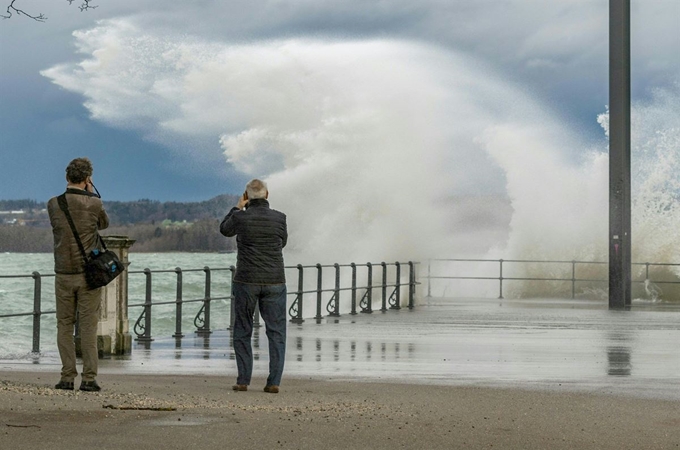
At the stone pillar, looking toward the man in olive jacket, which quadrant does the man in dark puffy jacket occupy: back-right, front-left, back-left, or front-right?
front-left

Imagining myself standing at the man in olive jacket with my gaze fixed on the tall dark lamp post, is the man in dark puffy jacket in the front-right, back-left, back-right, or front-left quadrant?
front-right

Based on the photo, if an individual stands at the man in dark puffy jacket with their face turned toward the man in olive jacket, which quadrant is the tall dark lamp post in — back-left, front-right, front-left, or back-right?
back-right

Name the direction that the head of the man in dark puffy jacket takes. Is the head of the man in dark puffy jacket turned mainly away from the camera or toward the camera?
away from the camera

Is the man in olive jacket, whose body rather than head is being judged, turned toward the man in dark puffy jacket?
no

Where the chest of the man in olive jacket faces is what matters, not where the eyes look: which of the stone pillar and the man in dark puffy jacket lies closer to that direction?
the stone pillar

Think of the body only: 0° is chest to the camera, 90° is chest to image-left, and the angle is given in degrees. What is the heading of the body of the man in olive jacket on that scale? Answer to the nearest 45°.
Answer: approximately 180°

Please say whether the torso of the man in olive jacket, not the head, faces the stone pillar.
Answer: yes

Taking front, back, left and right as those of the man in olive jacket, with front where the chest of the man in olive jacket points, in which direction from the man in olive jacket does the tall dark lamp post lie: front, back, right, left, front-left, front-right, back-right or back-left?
front-right

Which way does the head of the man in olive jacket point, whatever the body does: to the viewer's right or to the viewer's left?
to the viewer's right
